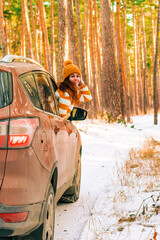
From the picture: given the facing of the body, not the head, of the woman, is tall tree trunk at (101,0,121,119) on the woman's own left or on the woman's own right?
on the woman's own left

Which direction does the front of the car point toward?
away from the camera

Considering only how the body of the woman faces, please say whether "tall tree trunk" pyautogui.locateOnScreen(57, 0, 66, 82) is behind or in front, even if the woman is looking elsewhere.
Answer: behind

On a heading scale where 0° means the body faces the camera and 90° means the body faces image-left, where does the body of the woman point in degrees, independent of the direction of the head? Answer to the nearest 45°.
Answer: approximately 315°
